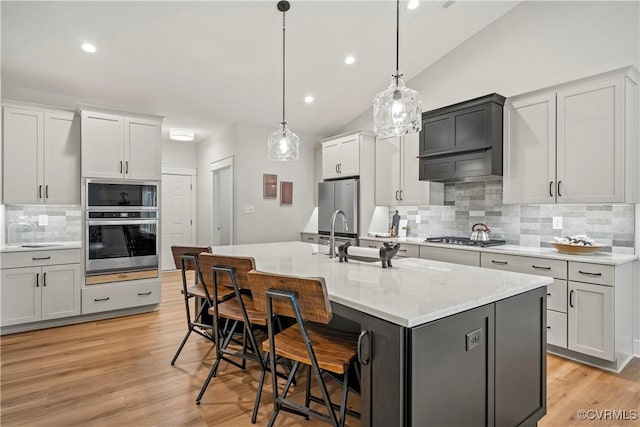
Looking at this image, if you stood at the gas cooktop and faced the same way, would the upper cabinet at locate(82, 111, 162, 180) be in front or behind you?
in front

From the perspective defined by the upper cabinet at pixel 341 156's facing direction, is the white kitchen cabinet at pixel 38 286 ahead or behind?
ahead

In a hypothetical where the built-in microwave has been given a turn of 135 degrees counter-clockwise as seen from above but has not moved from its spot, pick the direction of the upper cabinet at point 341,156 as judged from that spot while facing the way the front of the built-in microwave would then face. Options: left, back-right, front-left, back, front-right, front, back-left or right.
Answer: front-right

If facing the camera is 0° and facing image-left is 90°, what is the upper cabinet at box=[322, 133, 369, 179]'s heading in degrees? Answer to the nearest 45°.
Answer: approximately 45°

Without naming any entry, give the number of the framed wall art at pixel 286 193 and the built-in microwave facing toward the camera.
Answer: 2

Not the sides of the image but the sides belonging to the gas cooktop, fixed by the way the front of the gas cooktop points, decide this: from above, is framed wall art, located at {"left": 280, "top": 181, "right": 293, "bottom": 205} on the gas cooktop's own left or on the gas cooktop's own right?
on the gas cooktop's own right

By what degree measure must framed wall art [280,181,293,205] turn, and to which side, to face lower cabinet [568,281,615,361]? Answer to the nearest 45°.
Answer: approximately 45° to its left

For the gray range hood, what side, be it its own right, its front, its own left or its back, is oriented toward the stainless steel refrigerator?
right

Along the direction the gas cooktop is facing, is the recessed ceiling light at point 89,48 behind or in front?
in front

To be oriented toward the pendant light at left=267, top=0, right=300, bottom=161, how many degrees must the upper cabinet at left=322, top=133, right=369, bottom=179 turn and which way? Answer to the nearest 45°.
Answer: approximately 45° to its left

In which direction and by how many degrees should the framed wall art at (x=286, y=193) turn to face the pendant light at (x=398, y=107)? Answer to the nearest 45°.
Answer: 0° — it already faces it
